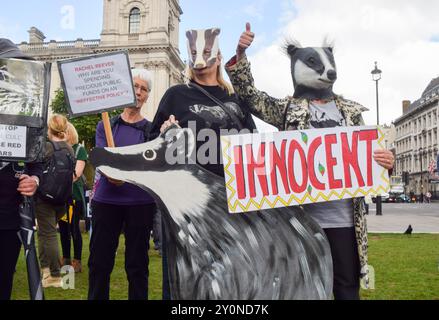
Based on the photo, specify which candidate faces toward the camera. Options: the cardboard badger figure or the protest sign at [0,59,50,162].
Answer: the protest sign

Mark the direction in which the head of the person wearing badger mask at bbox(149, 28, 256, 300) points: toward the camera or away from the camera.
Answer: toward the camera

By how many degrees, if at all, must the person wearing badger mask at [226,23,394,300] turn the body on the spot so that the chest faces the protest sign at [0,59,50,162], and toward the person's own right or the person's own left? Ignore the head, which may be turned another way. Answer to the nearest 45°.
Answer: approximately 90° to the person's own right

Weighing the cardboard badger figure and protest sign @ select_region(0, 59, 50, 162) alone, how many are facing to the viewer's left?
1

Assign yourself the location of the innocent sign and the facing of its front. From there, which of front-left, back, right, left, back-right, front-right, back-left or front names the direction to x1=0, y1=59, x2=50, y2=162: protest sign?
right

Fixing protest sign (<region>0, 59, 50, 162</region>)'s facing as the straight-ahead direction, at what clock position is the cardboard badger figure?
The cardboard badger figure is roughly at 10 o'clock from the protest sign.

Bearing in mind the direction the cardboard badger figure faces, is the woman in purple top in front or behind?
in front

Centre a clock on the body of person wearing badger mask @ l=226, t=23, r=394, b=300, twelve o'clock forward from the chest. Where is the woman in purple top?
The woman in purple top is roughly at 3 o'clock from the person wearing badger mask.

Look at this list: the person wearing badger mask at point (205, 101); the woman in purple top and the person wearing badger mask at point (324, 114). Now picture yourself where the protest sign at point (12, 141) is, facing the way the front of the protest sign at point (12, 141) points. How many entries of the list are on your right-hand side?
0

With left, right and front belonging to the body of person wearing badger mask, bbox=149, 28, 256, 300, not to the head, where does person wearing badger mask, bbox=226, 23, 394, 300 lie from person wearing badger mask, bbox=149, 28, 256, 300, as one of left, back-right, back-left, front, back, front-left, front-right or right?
left

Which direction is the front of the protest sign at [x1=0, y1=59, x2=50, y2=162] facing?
toward the camera

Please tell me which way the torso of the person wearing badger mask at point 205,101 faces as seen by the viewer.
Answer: toward the camera

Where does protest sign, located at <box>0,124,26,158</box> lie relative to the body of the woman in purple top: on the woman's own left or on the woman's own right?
on the woman's own right
